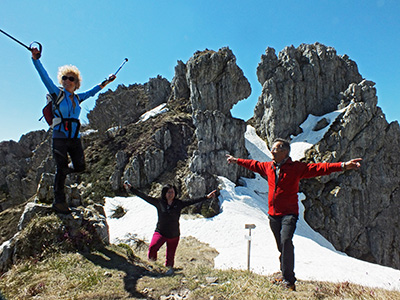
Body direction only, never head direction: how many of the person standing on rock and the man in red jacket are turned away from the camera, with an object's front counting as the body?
0

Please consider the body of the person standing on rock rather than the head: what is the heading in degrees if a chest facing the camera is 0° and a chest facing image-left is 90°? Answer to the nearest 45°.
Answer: approximately 315°

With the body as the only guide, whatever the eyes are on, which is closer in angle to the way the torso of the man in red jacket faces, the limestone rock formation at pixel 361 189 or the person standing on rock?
the person standing on rock

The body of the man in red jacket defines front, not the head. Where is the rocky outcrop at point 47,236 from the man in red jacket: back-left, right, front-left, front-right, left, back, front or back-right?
front-right

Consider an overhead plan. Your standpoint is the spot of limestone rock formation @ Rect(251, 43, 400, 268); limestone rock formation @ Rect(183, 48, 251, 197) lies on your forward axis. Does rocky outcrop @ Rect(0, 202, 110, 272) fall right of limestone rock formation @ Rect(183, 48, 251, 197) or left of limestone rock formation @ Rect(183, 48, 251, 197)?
left

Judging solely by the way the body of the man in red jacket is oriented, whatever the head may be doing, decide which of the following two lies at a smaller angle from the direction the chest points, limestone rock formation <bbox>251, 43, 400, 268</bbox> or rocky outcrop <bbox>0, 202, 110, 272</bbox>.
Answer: the rocky outcrop

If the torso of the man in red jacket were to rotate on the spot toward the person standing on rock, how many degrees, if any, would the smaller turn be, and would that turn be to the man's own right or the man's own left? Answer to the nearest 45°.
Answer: approximately 45° to the man's own right

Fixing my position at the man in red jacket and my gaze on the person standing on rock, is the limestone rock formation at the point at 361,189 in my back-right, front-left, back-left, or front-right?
back-right
